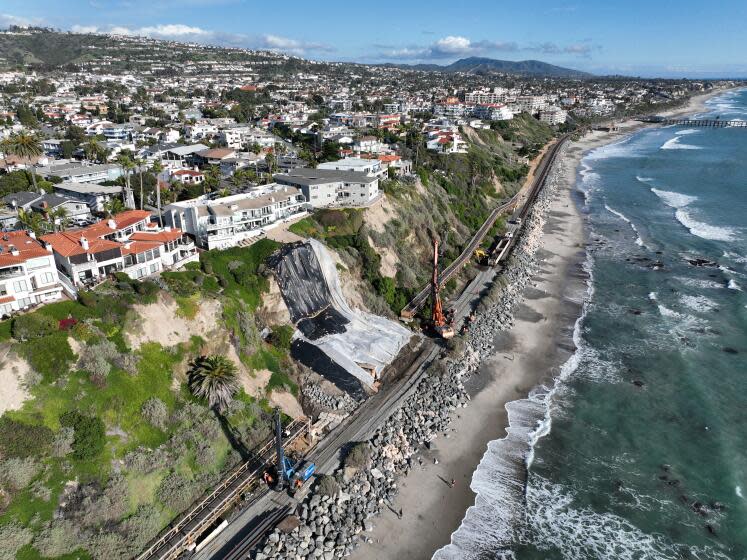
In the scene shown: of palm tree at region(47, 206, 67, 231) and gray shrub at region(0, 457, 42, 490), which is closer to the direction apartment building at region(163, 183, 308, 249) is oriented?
the gray shrub

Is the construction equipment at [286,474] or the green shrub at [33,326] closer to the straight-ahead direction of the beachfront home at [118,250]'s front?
the construction equipment

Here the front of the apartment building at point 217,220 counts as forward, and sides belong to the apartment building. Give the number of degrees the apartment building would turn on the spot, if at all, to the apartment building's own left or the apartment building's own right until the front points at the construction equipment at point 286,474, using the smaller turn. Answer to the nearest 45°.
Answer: approximately 45° to the apartment building's own right

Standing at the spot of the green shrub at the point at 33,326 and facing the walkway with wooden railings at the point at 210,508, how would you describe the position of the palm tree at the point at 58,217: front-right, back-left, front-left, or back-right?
back-left

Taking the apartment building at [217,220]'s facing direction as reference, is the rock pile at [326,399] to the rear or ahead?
ahead

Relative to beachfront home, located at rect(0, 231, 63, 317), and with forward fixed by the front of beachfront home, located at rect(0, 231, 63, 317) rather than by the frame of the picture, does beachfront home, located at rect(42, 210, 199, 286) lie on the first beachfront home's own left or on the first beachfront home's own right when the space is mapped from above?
on the first beachfront home's own left

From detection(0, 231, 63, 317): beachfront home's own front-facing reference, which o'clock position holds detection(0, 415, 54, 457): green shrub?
The green shrub is roughly at 2 o'clock from the beachfront home.

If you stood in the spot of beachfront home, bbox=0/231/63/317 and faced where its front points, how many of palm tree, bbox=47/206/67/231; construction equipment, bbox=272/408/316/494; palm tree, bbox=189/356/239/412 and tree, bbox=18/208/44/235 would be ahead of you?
2

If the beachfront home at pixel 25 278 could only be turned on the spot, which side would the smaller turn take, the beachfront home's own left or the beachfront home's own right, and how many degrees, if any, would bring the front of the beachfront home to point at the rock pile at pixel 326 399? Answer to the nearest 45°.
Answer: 0° — it already faces it

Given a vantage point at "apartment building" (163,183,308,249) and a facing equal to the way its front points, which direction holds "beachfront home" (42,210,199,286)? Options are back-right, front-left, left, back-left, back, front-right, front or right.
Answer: right

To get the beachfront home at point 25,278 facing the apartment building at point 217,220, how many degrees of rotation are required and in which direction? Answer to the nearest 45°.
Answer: approximately 90° to its left

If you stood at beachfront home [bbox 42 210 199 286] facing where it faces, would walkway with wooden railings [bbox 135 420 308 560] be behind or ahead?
ahead

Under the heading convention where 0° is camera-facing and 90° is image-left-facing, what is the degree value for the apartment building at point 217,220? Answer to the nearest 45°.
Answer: approximately 315°
